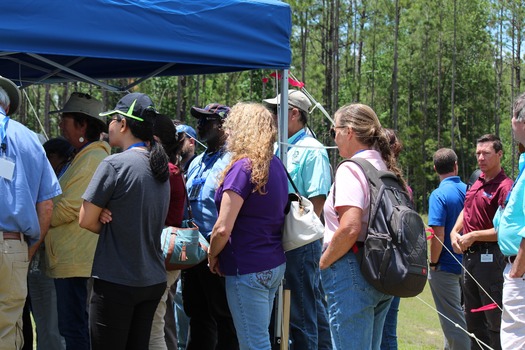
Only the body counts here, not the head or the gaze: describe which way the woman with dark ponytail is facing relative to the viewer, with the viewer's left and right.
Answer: facing away from the viewer and to the left of the viewer

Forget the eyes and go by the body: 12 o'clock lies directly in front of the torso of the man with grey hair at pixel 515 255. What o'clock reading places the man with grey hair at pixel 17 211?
the man with grey hair at pixel 17 211 is roughly at 11 o'clock from the man with grey hair at pixel 515 255.

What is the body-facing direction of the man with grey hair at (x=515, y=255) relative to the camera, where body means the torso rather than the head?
to the viewer's left

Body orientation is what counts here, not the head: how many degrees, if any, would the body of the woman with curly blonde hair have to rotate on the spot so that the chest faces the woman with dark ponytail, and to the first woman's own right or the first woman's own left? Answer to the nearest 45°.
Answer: approximately 45° to the first woman's own left

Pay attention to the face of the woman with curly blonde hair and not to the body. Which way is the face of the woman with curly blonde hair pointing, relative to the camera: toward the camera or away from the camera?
away from the camera

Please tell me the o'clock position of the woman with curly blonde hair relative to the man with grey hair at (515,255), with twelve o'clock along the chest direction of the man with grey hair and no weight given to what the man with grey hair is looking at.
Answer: The woman with curly blonde hair is roughly at 11 o'clock from the man with grey hair.

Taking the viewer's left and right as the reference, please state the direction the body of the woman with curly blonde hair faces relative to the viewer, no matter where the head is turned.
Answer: facing away from the viewer and to the left of the viewer

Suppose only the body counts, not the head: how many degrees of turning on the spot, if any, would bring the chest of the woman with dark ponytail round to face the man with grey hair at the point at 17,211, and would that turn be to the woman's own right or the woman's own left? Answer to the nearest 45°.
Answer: approximately 45° to the woman's own left
